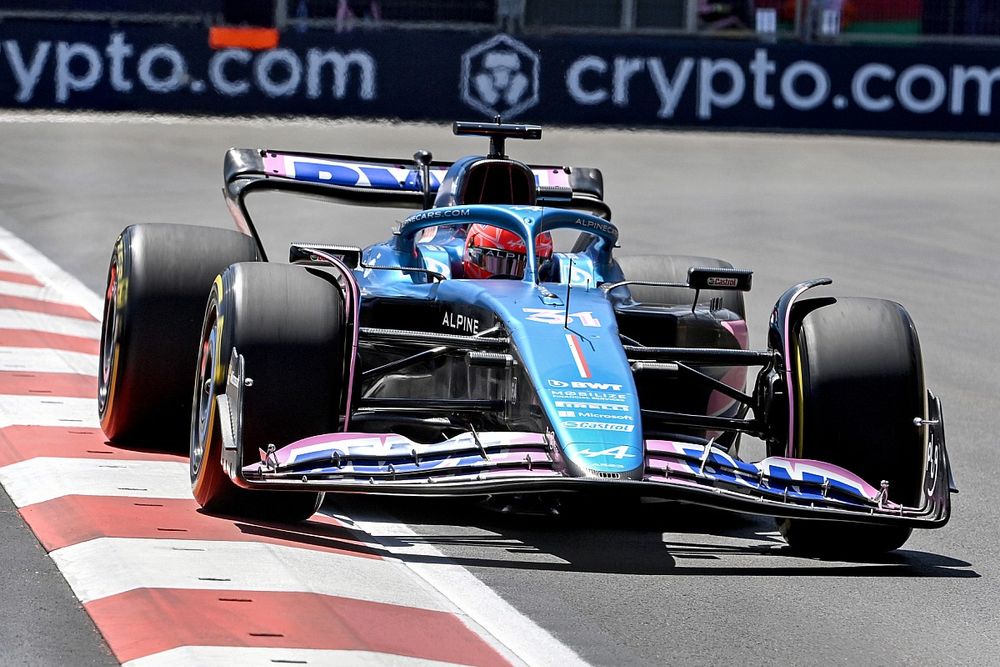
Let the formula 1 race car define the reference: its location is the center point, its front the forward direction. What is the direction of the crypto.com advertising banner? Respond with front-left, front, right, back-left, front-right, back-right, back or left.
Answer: back

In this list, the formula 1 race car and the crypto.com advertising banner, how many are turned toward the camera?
2

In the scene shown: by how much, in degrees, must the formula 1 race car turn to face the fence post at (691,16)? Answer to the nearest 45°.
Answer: approximately 180°

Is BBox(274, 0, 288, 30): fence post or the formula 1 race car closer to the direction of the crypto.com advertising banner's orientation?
the formula 1 race car

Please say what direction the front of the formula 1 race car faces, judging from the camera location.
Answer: facing the viewer

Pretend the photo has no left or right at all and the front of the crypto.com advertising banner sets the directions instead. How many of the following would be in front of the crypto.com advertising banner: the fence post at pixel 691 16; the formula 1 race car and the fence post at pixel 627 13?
1

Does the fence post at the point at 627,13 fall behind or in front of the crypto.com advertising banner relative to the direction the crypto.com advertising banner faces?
behind

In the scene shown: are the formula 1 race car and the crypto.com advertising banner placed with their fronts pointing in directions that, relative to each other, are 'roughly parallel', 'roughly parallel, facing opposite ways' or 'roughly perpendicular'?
roughly parallel

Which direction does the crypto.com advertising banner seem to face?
toward the camera

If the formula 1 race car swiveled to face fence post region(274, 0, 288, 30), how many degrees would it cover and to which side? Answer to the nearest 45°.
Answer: approximately 180°
